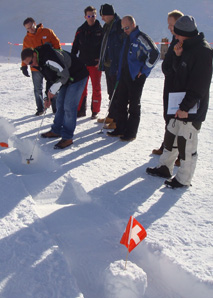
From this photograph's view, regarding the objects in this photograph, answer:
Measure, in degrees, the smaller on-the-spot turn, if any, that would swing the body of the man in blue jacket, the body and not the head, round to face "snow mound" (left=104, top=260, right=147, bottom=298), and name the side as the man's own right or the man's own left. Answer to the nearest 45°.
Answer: approximately 45° to the man's own left

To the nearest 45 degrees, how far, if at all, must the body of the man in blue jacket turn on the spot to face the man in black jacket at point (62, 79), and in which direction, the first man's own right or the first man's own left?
approximately 45° to the first man's own right

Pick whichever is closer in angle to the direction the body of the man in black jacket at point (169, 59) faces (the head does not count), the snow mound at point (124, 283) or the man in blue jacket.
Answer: the man in blue jacket

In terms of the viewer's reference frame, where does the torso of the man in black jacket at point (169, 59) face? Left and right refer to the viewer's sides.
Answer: facing to the left of the viewer

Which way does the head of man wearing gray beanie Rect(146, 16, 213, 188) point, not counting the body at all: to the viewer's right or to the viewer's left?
to the viewer's left

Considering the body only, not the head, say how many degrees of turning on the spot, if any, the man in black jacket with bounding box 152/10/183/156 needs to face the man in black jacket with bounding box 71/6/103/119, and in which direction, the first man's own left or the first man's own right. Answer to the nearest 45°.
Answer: approximately 45° to the first man's own right

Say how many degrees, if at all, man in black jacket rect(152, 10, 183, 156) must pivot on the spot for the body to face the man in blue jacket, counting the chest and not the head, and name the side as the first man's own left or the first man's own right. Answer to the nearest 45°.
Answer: approximately 45° to the first man's own right

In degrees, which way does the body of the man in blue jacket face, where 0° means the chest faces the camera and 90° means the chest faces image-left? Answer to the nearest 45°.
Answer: approximately 45°

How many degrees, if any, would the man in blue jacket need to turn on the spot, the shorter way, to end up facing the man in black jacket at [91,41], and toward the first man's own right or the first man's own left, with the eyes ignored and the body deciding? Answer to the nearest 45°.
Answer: approximately 90° to the first man's own right
